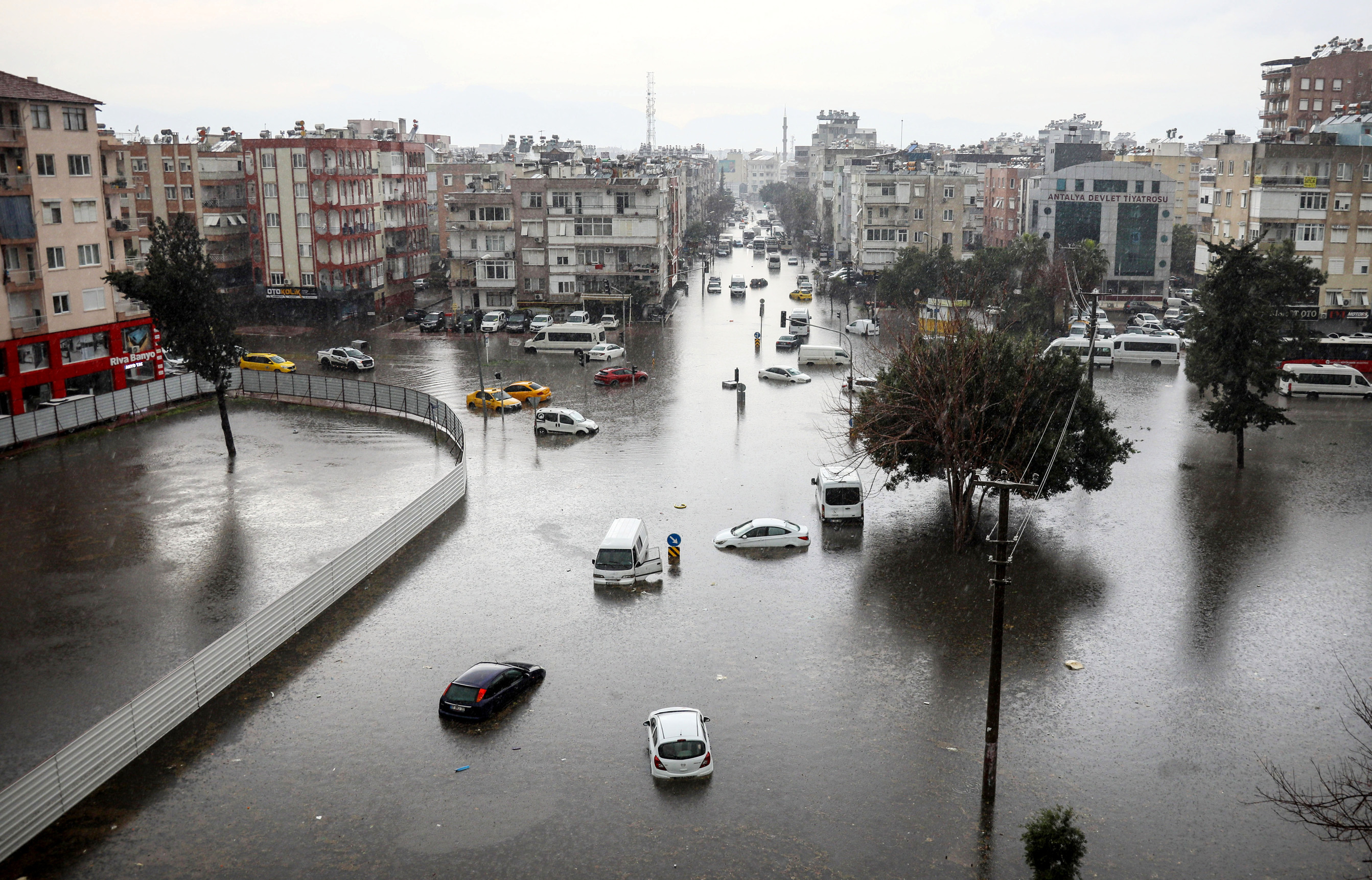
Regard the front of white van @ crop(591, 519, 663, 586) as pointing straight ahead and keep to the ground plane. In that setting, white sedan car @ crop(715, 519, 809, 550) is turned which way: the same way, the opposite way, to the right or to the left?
to the right

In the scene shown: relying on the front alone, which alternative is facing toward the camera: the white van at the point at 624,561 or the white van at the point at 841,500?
the white van at the point at 624,561

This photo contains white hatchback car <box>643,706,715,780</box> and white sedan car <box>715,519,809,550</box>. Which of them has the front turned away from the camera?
the white hatchback car

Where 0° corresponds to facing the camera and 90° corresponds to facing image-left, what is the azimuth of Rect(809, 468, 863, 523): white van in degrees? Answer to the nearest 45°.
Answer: approximately 180°

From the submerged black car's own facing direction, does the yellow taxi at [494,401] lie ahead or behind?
ahead

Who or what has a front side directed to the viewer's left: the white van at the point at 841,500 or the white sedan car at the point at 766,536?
the white sedan car

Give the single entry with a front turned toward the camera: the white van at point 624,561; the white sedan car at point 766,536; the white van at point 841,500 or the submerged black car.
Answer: the white van at point 624,561

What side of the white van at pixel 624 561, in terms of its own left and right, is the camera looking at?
front

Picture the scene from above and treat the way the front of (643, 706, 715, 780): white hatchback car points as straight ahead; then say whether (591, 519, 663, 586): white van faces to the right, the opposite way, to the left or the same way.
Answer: the opposite way

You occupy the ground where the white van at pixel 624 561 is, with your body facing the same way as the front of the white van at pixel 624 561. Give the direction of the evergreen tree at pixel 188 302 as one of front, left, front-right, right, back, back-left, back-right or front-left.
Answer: back-right

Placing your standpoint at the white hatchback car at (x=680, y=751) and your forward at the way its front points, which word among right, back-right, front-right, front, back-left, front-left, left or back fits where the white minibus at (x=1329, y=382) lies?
front-right

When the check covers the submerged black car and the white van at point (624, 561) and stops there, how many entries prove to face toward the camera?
1

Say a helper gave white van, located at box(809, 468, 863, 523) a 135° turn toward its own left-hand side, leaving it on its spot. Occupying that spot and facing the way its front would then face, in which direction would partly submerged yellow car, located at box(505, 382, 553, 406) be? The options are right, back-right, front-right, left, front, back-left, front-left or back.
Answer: right

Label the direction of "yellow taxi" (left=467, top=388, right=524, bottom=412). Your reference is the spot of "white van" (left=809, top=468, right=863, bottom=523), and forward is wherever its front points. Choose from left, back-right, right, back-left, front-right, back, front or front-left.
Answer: front-left

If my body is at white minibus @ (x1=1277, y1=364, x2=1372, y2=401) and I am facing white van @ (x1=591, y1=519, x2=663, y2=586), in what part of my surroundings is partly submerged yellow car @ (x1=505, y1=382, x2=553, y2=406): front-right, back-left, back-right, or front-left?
front-right

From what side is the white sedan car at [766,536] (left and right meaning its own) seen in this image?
left

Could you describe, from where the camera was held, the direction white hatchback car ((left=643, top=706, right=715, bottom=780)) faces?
facing away from the viewer

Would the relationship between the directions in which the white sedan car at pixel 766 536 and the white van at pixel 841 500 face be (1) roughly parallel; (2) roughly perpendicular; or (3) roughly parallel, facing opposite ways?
roughly perpendicular

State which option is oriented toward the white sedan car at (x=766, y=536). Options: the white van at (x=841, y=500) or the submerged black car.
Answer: the submerged black car

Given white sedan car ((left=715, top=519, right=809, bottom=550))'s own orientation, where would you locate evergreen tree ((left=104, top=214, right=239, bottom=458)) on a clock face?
The evergreen tree is roughly at 1 o'clock from the white sedan car.
